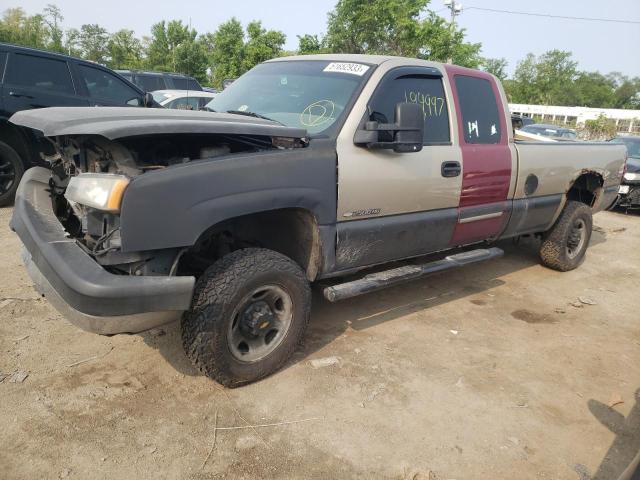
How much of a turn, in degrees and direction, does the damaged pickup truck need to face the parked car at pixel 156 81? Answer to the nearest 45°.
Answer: approximately 135° to its right

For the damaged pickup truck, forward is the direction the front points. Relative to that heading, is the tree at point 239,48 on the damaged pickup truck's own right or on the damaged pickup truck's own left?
on the damaged pickup truck's own right

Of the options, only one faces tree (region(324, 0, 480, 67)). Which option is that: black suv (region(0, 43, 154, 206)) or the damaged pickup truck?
the black suv

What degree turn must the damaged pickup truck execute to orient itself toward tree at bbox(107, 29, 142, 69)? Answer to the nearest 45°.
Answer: approximately 135° to its right

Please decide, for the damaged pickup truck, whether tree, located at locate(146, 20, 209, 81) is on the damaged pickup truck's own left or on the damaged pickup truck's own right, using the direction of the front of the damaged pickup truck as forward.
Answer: on the damaged pickup truck's own right

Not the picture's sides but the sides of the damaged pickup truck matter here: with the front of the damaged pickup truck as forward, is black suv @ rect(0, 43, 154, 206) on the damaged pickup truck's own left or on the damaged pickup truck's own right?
on the damaged pickup truck's own right

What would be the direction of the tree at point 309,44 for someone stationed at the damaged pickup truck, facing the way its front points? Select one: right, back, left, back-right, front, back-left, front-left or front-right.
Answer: back-right

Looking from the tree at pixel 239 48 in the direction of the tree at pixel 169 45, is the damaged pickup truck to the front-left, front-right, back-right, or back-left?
back-left

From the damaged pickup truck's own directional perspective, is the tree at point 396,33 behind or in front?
behind

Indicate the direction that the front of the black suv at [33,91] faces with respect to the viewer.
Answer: facing away from the viewer and to the right of the viewer

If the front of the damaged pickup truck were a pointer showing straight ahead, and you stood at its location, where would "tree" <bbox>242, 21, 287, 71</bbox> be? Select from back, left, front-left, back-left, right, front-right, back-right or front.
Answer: back-right
